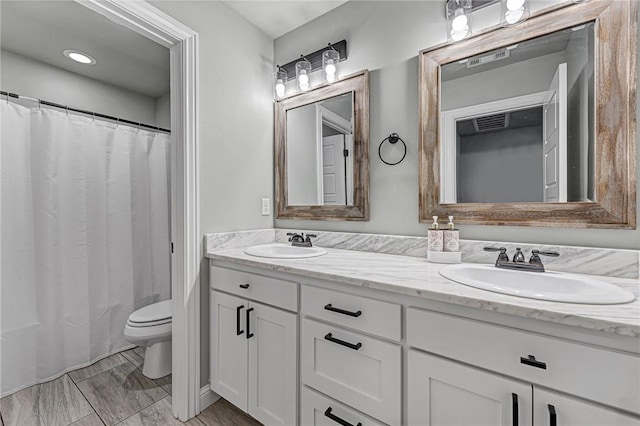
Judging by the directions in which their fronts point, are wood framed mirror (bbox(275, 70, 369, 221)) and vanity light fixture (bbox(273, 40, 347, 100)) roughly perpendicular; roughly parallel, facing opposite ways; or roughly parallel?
roughly parallel

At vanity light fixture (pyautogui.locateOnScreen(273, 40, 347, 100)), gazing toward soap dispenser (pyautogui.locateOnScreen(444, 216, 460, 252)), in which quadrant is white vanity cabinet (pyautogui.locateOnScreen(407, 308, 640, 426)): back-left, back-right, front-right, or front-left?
front-right

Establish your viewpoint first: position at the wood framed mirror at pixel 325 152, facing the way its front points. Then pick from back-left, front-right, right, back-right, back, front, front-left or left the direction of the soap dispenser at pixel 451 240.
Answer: left

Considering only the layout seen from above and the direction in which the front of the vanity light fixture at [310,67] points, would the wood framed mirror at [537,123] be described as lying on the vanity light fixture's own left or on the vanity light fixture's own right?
on the vanity light fixture's own left

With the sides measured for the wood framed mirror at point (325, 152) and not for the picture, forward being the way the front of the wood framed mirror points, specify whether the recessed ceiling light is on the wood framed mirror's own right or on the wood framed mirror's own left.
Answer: on the wood framed mirror's own right

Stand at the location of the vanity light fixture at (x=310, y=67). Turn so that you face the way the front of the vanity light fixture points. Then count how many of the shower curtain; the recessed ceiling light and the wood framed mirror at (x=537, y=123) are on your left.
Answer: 1

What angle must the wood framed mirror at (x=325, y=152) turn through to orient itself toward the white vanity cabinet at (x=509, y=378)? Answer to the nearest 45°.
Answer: approximately 90° to its left

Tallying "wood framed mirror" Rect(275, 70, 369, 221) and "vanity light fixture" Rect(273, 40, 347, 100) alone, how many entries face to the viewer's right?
0

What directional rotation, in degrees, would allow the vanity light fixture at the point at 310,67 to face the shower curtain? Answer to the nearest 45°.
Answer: approximately 45° to its right

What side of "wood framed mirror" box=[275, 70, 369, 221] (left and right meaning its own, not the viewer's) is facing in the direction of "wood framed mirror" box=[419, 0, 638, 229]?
left

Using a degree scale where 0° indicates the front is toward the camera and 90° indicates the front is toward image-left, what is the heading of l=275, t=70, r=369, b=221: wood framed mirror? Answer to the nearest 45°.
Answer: approximately 45°

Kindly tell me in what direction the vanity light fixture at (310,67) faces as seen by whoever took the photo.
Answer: facing the viewer and to the left of the viewer

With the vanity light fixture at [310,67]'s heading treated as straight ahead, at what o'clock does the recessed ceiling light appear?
The recessed ceiling light is roughly at 2 o'clock from the vanity light fixture.
